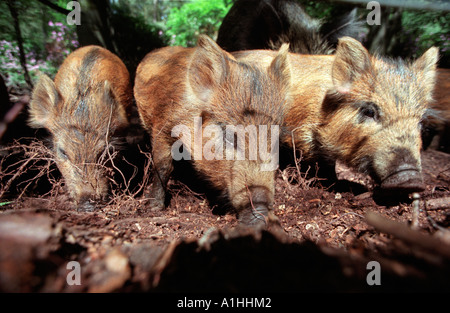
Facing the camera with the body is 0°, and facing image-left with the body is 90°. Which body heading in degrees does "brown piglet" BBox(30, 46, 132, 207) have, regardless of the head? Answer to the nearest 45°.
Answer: approximately 0°
